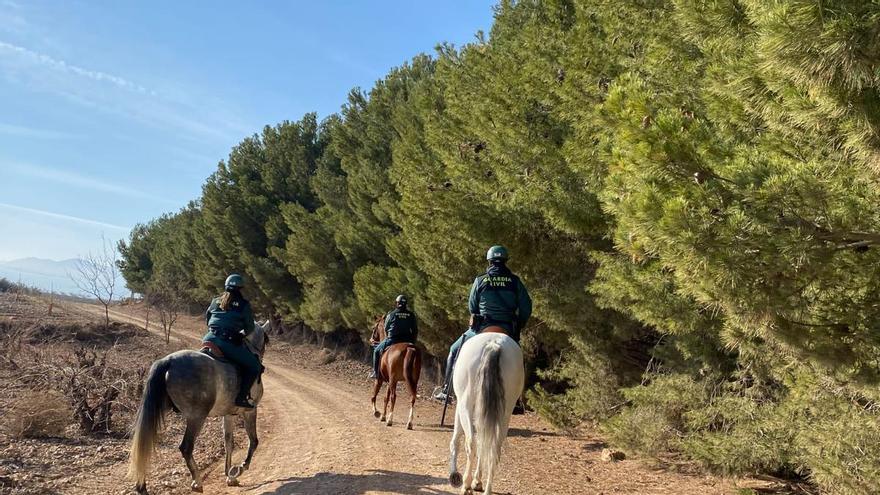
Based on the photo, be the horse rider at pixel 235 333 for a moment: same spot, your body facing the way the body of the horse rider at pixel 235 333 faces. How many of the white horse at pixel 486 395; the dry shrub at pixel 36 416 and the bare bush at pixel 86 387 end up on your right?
1

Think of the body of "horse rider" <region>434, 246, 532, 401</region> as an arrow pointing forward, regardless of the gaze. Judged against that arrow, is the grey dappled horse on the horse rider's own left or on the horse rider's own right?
on the horse rider's own left

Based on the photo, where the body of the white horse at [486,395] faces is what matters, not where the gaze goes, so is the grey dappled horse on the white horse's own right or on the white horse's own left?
on the white horse's own left

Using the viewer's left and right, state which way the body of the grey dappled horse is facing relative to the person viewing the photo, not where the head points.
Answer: facing away from the viewer and to the right of the viewer

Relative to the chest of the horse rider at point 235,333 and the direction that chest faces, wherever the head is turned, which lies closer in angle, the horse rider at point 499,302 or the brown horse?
the brown horse

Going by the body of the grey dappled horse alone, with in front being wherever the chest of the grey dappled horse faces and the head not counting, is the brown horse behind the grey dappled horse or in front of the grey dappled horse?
in front

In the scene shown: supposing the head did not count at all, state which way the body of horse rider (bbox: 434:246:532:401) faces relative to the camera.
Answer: away from the camera

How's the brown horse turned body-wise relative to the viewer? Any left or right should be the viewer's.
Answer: facing away from the viewer and to the left of the viewer

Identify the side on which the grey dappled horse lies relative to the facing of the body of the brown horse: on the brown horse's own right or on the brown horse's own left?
on the brown horse's own left

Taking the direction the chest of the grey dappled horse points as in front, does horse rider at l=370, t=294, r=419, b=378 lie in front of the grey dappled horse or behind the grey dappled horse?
in front

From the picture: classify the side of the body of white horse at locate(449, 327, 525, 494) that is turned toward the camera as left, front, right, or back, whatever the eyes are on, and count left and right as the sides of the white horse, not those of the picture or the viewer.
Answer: back

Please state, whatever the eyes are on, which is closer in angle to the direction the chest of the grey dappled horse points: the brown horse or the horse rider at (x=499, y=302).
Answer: the brown horse
